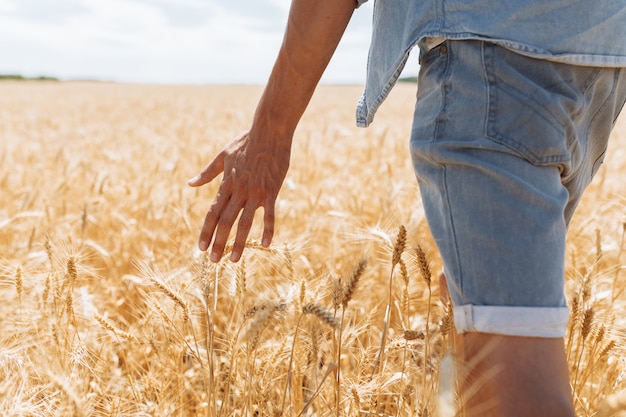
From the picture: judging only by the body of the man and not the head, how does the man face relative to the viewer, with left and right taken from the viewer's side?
facing away from the viewer and to the left of the viewer
